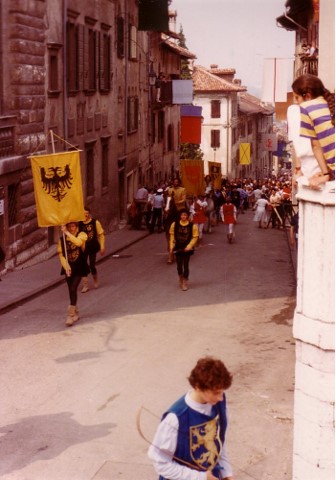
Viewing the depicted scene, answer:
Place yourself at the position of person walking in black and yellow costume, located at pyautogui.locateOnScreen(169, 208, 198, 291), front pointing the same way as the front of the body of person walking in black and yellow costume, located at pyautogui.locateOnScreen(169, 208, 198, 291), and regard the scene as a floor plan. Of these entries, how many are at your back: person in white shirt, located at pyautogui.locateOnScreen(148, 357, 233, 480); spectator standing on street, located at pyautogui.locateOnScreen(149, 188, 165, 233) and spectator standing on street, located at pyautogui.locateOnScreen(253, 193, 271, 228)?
2

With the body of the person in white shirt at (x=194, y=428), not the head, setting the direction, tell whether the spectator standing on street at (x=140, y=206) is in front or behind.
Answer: behind

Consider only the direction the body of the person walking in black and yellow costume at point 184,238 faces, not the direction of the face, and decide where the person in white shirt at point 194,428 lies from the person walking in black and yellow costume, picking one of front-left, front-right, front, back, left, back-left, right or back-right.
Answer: front

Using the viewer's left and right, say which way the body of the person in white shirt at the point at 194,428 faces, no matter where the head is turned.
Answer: facing the viewer and to the right of the viewer

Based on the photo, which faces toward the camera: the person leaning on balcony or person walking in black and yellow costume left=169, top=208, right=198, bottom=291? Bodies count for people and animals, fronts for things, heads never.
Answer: the person walking in black and yellow costume

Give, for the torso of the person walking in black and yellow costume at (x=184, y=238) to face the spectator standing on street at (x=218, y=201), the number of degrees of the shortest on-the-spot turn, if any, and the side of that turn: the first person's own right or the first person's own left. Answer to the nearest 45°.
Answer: approximately 180°

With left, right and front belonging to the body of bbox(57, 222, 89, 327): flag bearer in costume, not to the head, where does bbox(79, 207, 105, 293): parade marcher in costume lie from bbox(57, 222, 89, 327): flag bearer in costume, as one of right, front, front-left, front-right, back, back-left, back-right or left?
back

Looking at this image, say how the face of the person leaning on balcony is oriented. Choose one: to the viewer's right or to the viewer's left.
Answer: to the viewer's left

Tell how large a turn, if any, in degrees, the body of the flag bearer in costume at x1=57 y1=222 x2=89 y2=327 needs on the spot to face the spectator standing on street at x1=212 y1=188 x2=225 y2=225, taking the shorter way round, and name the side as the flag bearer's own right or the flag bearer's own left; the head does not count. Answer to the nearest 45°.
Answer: approximately 180°

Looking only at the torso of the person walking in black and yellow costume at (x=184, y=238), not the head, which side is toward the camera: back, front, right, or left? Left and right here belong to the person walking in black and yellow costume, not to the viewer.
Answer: front

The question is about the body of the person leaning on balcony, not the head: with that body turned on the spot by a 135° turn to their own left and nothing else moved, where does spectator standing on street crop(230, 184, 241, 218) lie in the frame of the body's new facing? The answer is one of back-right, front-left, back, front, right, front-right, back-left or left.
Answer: back-left

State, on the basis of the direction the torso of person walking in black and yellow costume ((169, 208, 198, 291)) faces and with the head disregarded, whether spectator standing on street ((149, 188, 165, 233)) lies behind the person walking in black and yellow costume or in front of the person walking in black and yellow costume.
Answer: behind

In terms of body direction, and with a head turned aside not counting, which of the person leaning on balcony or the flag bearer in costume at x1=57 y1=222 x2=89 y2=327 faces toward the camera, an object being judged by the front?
the flag bearer in costume

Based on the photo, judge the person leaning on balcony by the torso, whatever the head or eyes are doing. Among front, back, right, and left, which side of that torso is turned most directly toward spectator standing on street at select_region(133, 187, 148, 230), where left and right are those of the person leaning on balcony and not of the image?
front

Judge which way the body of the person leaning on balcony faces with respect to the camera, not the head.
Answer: to the viewer's left

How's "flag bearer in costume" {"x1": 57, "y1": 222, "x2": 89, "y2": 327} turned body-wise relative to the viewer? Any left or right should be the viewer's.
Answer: facing the viewer
